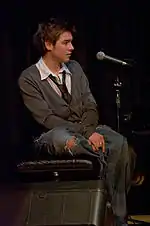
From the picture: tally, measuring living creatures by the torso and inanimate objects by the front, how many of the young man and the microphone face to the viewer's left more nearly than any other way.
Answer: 1

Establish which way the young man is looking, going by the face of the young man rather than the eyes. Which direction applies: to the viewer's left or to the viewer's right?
to the viewer's right

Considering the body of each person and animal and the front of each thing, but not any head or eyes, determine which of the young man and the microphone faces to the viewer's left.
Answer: the microphone

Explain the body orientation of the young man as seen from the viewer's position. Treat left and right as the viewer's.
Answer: facing the viewer and to the right of the viewer

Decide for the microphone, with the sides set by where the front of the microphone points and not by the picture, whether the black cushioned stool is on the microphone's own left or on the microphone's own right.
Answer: on the microphone's own left

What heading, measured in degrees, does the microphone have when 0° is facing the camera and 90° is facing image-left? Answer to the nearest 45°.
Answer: approximately 90°
